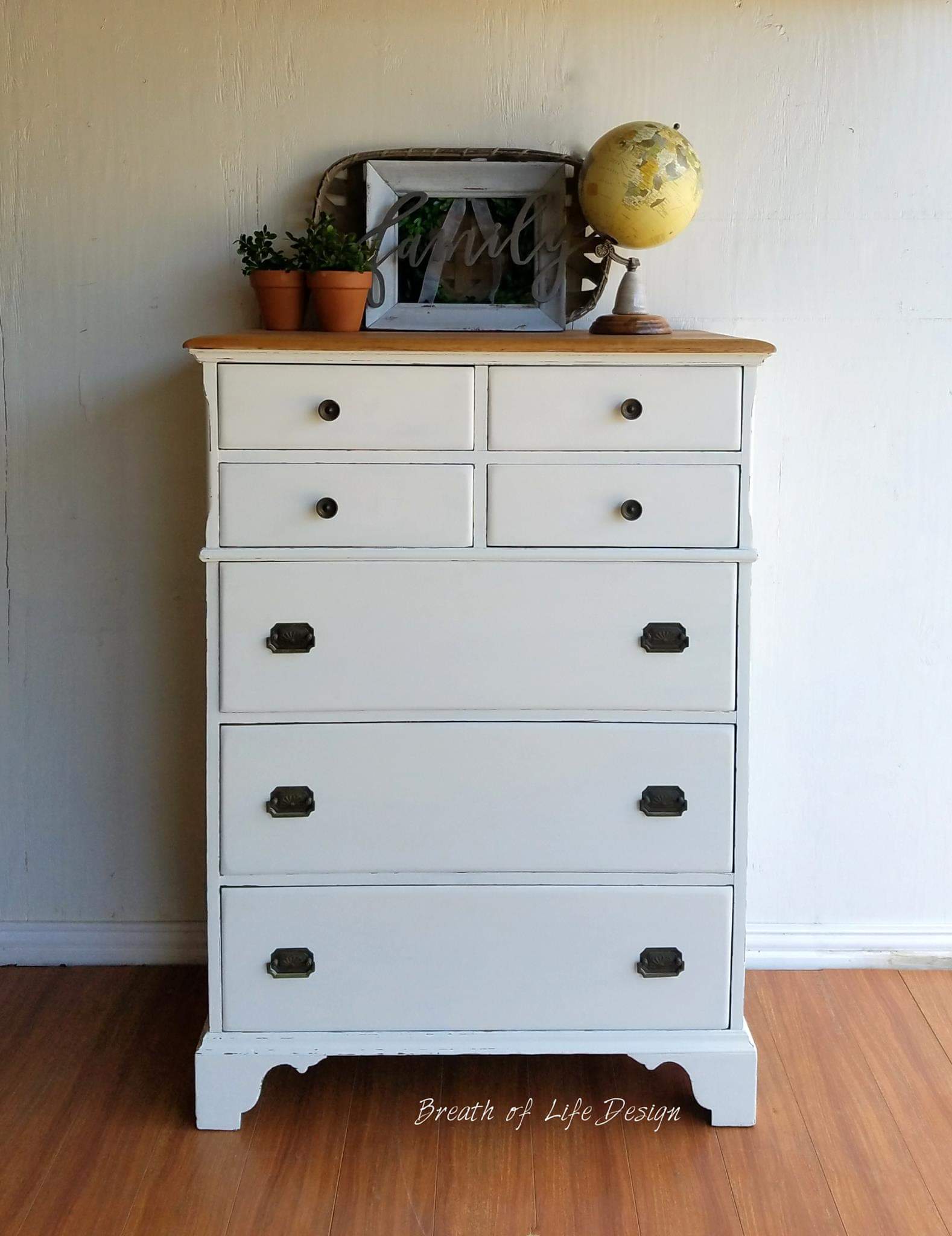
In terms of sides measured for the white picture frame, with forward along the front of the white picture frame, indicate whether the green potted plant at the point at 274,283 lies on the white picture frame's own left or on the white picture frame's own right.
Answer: on the white picture frame's own right

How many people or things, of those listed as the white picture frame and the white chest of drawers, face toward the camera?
2

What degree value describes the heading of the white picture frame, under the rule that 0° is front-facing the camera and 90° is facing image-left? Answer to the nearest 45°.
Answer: approximately 0°
